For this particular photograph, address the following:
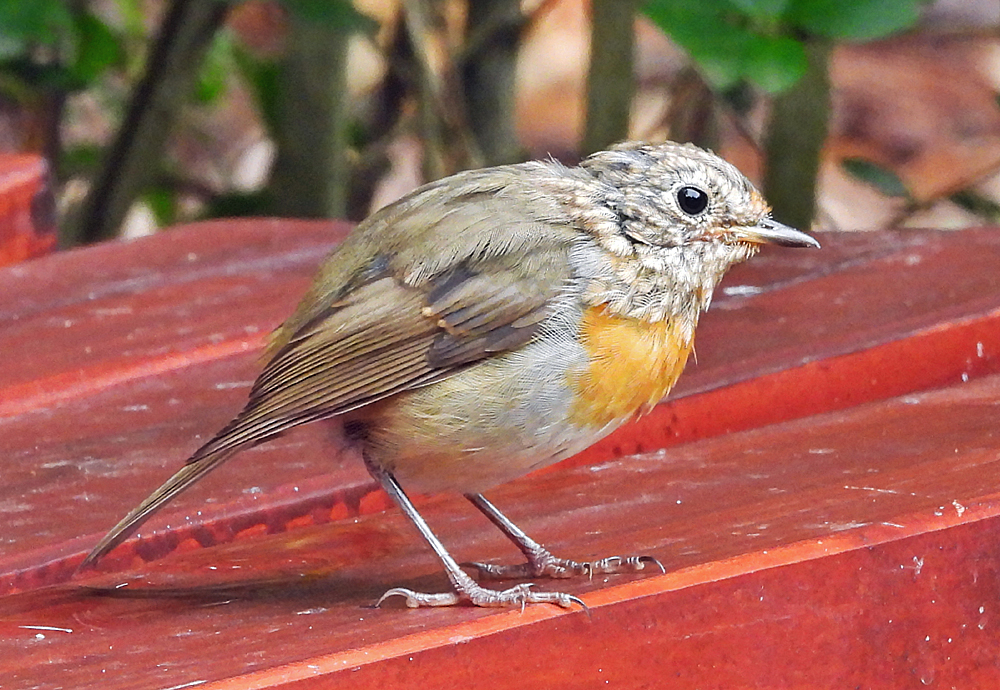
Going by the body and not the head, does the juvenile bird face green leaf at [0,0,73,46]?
no

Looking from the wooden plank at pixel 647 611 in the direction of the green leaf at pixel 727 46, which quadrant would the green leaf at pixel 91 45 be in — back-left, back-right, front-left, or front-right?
front-left

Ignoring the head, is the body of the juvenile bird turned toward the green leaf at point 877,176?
no

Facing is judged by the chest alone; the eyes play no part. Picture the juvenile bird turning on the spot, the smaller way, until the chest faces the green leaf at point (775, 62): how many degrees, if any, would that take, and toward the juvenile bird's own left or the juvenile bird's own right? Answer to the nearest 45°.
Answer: approximately 45° to the juvenile bird's own left

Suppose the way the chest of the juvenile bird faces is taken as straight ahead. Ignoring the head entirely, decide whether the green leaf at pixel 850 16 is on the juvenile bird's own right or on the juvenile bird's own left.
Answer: on the juvenile bird's own left

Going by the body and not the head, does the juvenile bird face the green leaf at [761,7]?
no

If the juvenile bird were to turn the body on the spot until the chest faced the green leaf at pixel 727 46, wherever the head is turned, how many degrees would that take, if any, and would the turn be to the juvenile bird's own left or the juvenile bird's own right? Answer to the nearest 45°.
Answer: approximately 45° to the juvenile bird's own left

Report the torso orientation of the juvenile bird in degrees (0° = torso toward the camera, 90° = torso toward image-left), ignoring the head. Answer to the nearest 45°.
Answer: approximately 270°

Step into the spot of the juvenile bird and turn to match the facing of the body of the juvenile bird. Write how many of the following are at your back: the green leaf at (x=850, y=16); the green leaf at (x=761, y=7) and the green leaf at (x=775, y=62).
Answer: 0

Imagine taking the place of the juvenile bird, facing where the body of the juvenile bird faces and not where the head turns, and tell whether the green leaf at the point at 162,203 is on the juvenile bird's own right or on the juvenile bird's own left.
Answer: on the juvenile bird's own left

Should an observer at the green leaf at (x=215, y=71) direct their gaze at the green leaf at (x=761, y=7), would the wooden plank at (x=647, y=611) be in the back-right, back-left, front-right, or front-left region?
front-right
